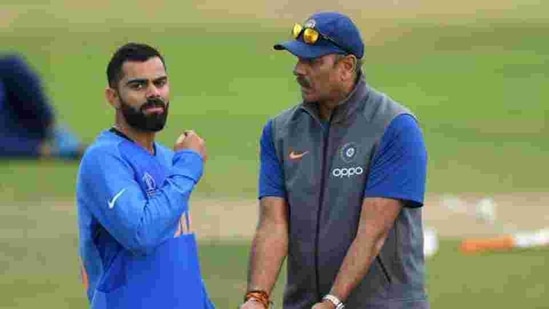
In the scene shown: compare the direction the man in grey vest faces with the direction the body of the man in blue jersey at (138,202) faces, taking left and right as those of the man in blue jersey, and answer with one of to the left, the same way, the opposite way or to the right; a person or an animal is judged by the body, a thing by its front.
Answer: to the right

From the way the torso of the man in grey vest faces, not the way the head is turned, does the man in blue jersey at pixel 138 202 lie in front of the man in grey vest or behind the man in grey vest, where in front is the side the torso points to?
in front

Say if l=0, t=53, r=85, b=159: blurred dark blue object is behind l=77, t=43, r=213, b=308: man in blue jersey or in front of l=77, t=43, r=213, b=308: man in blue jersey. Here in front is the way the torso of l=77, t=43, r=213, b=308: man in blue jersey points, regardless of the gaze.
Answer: behind

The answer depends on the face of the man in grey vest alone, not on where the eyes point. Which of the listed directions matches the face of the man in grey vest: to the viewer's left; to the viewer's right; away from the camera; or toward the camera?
to the viewer's left

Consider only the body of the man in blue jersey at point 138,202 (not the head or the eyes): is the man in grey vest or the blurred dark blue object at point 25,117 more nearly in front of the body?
the man in grey vest

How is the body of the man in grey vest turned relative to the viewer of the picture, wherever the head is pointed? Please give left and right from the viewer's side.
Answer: facing the viewer and to the left of the viewer

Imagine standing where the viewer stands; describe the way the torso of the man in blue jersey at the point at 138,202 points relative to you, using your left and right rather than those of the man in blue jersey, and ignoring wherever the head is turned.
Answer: facing the viewer and to the right of the viewer
